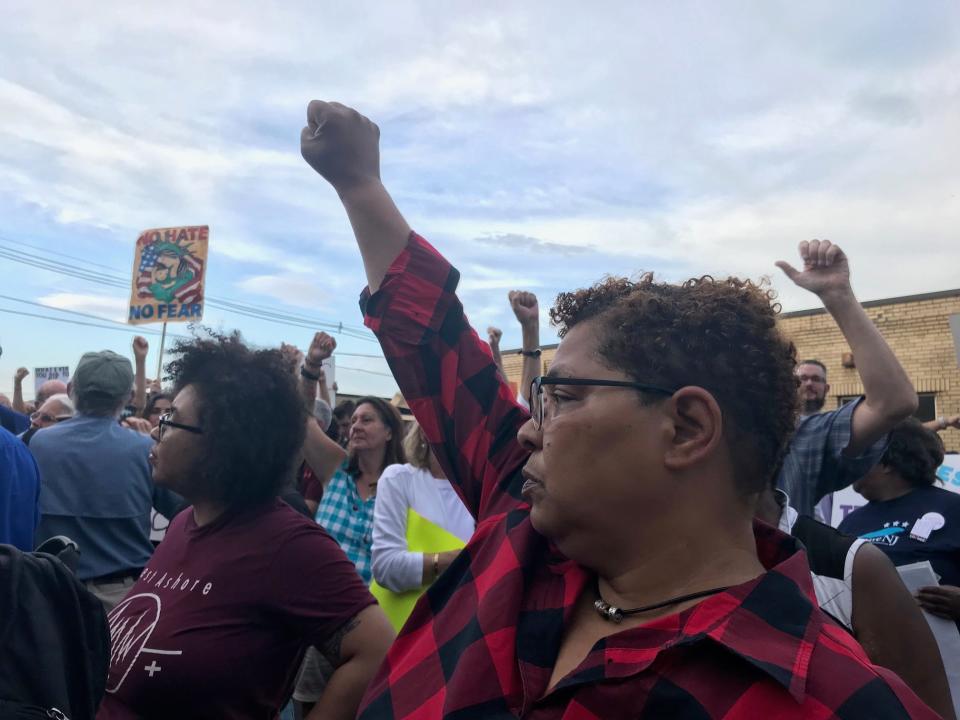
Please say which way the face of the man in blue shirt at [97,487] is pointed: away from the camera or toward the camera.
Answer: away from the camera

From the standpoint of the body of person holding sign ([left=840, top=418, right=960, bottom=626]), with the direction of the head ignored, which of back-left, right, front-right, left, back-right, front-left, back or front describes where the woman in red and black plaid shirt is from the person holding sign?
front-left

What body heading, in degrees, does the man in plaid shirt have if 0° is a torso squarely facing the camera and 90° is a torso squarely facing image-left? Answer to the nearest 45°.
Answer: approximately 45°

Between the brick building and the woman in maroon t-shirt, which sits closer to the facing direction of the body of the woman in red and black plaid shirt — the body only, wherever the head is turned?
the woman in maroon t-shirt

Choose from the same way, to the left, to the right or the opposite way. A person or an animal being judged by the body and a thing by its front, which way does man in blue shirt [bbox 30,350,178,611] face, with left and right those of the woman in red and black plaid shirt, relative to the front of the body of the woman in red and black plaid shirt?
to the right

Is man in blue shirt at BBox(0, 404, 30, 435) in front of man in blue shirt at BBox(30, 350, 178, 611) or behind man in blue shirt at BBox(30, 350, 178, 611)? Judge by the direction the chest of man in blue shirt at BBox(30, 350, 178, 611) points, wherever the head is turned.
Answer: in front

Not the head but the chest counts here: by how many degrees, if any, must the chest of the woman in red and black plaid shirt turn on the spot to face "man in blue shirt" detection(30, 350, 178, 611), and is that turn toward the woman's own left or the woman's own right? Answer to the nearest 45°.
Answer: approximately 90° to the woman's own right

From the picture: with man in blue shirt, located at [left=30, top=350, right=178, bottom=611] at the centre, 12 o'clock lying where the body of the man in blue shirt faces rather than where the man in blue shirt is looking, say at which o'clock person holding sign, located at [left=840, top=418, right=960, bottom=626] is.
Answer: The person holding sign is roughly at 4 o'clock from the man in blue shirt.

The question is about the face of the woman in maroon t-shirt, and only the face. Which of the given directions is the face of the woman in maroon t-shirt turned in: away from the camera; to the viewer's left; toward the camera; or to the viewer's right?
to the viewer's left

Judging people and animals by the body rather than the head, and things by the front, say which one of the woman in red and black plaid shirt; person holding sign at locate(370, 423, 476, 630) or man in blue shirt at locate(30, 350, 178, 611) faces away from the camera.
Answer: the man in blue shirt

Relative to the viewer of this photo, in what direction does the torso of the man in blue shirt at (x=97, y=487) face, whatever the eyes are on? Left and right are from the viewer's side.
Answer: facing away from the viewer

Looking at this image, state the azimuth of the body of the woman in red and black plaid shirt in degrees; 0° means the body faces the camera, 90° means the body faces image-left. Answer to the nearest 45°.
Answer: approximately 45°

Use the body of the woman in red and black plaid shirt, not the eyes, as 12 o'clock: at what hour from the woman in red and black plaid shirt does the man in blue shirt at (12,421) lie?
The man in blue shirt is roughly at 3 o'clock from the woman in red and black plaid shirt.

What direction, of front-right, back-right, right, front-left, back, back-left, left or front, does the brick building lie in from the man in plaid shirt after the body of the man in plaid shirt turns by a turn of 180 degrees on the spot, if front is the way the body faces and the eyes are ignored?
front-left
